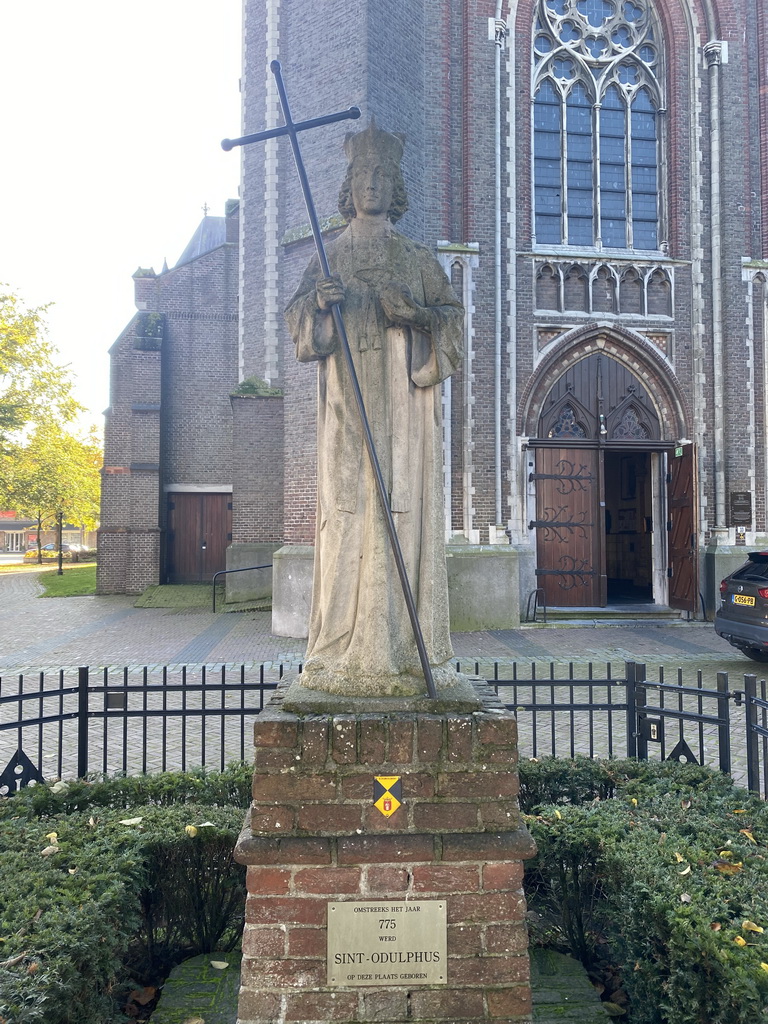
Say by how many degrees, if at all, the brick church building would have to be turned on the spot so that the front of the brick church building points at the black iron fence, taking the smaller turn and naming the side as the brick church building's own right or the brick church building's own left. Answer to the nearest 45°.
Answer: approximately 45° to the brick church building's own right

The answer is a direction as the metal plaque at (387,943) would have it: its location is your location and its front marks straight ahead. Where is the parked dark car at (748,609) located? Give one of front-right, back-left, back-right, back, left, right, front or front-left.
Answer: back-left

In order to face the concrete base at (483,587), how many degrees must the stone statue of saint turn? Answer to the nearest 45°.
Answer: approximately 180°

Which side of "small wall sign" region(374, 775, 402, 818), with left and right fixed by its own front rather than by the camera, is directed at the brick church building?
back

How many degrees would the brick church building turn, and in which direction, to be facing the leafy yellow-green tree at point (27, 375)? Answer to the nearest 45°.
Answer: approximately 135° to its right
